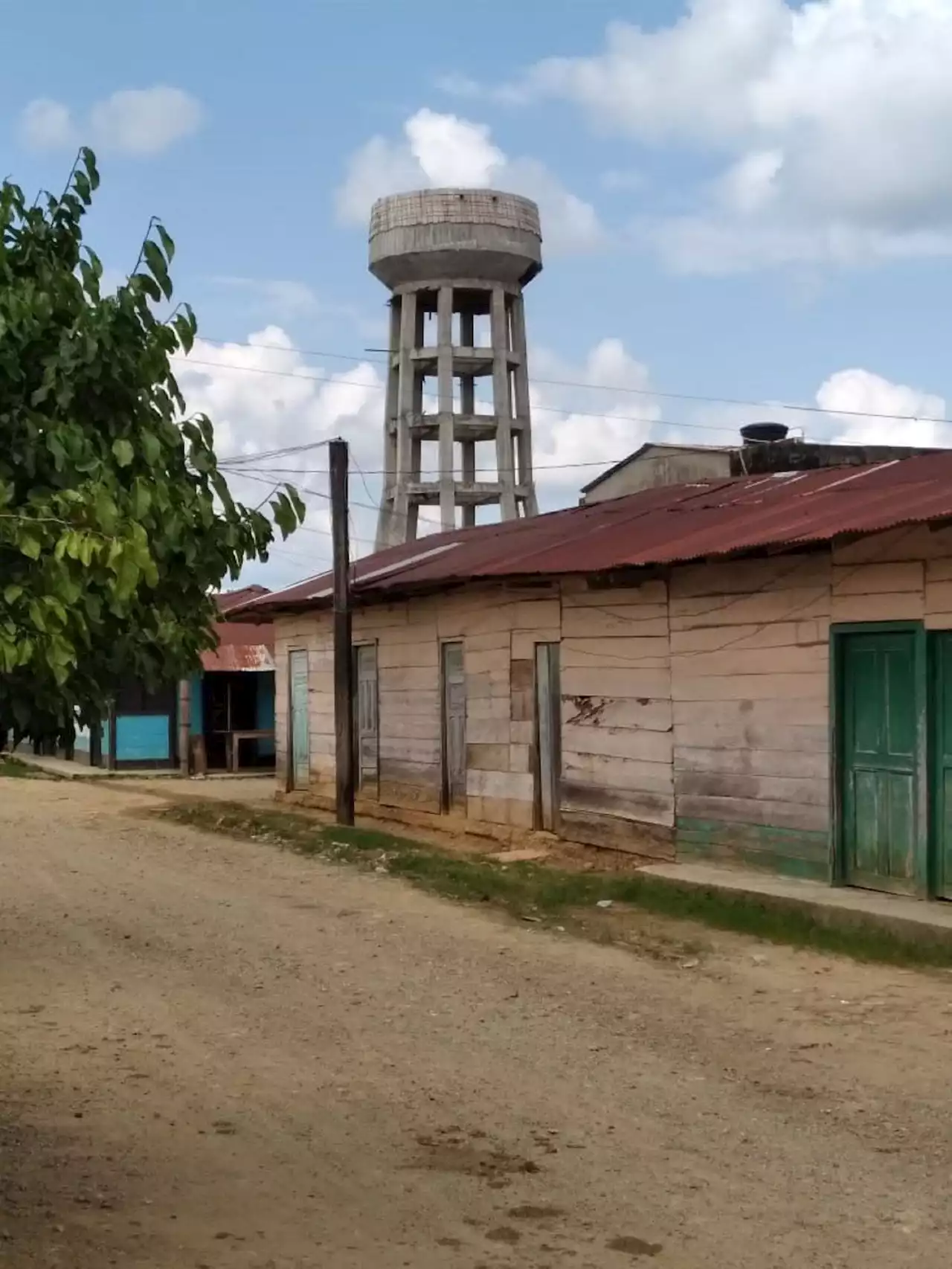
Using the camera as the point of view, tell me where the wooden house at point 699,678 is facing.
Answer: facing the viewer and to the left of the viewer

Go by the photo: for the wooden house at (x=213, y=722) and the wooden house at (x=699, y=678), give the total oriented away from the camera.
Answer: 0

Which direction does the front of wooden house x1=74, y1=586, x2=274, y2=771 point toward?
toward the camera

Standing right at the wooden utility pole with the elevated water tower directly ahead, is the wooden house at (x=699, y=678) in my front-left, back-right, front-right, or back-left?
back-right

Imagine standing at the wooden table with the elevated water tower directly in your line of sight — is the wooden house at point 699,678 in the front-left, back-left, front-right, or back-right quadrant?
back-right

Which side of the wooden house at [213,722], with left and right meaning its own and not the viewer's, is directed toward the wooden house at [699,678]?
front

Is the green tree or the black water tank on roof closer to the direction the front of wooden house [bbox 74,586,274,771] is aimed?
the green tree

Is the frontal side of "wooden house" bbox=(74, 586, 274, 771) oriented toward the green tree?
yes

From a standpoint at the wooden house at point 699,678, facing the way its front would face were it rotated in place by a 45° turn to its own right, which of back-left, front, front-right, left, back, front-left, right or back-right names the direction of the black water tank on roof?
right
